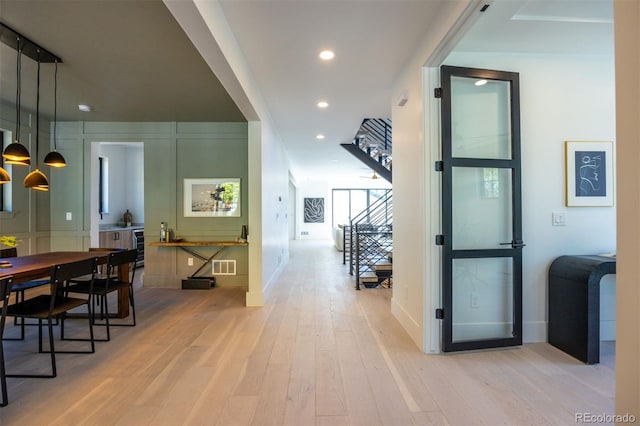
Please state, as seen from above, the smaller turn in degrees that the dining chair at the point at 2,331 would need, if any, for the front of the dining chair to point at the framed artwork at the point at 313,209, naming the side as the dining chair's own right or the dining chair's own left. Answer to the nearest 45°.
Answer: approximately 90° to the dining chair's own right

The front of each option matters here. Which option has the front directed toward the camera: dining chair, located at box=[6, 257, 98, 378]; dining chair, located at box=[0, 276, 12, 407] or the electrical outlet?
the electrical outlet

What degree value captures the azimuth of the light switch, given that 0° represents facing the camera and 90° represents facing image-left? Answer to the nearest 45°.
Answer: approximately 0°

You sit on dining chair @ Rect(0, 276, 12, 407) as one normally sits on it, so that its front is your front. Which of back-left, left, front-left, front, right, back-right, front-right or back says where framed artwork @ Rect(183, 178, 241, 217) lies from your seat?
right

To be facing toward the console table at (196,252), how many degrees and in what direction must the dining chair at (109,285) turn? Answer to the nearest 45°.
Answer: approximately 90° to its right

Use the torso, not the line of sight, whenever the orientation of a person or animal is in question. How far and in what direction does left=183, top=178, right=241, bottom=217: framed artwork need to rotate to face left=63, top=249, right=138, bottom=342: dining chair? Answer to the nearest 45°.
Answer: approximately 45° to its right

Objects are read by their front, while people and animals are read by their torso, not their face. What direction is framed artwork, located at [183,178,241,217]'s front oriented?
toward the camera

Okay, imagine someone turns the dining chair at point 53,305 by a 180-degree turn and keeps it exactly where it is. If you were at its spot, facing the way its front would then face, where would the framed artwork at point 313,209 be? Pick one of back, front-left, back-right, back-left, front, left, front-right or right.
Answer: left

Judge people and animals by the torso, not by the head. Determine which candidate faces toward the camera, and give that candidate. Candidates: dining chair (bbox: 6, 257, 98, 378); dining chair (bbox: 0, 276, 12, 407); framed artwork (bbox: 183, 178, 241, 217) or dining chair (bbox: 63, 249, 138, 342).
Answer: the framed artwork

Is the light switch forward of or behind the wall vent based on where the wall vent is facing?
forward

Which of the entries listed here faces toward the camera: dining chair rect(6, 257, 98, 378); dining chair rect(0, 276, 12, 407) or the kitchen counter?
the kitchen counter

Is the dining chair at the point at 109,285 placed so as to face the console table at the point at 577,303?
no

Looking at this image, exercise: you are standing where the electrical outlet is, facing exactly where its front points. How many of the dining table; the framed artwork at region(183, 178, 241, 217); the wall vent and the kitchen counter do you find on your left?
0

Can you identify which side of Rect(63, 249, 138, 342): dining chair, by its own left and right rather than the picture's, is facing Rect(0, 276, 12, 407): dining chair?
left
